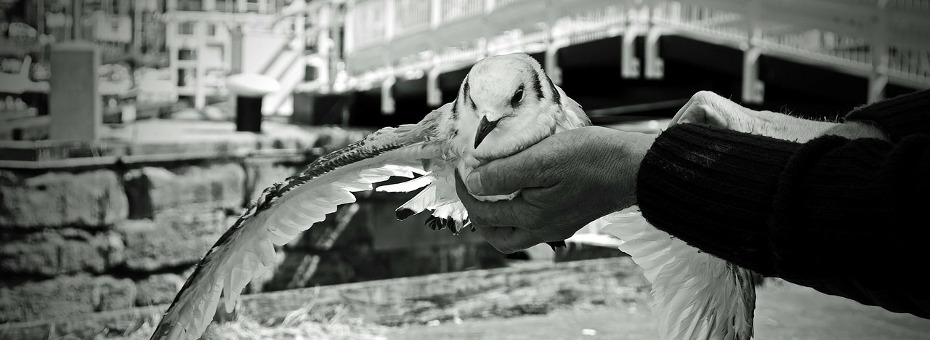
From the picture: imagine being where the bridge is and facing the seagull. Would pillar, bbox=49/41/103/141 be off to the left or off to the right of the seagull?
right

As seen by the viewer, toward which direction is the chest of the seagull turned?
toward the camera

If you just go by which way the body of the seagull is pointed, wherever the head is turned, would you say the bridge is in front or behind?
behind

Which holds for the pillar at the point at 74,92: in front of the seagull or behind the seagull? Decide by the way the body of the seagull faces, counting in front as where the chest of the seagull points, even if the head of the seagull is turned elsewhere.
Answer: behind
